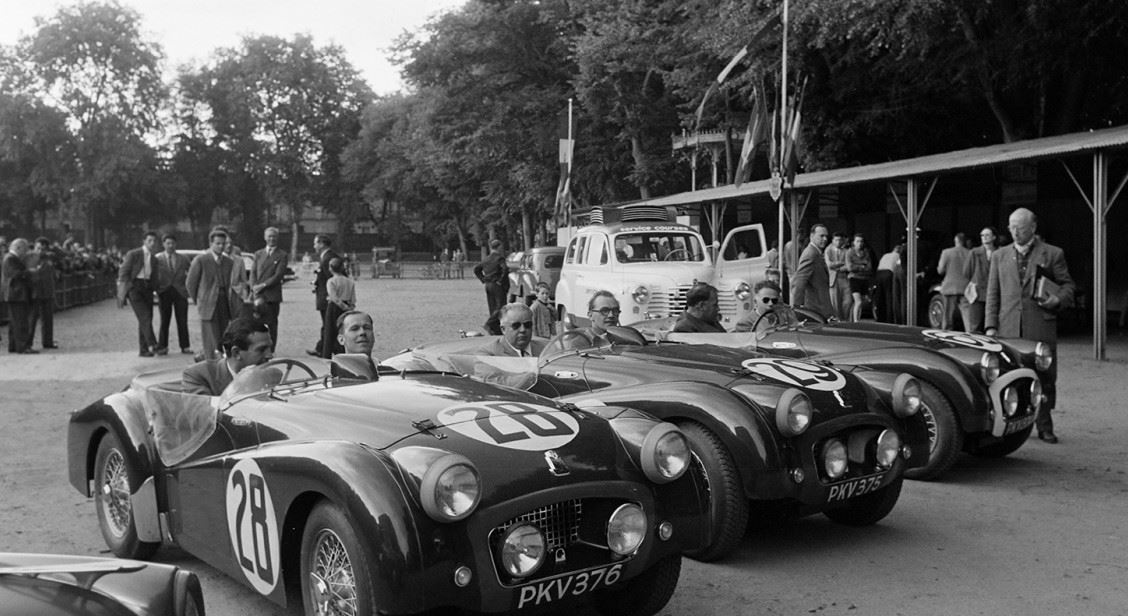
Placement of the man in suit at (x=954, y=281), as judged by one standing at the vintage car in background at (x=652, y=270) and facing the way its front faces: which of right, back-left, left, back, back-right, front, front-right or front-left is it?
front-left

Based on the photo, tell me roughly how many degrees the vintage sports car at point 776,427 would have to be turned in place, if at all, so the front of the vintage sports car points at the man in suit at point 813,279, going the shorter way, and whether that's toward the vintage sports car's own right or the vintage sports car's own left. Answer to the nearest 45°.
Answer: approximately 135° to the vintage sports car's own left

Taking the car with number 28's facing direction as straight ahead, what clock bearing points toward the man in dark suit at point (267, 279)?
The man in dark suit is roughly at 7 o'clock from the car with number 28.

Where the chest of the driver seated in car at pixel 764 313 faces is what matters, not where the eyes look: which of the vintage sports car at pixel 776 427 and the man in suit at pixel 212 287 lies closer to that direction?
the vintage sports car

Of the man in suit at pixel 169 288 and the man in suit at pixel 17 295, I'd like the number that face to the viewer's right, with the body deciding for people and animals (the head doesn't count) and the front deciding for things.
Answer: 1

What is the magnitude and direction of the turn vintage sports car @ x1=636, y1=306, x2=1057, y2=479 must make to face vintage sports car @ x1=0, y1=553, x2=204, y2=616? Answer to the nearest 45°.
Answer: approximately 90° to its right

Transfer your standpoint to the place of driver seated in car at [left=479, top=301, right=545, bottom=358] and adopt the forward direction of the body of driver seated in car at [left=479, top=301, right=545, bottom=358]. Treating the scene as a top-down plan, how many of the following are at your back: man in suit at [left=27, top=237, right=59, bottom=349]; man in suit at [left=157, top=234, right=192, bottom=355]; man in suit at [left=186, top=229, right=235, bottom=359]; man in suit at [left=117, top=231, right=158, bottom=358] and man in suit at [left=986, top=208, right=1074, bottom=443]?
4

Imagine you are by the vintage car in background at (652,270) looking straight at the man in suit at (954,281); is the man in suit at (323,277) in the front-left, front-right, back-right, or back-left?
back-right

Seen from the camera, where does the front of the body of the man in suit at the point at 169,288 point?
toward the camera

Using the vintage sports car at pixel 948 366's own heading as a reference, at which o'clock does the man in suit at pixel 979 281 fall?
The man in suit is roughly at 8 o'clock from the vintage sports car.

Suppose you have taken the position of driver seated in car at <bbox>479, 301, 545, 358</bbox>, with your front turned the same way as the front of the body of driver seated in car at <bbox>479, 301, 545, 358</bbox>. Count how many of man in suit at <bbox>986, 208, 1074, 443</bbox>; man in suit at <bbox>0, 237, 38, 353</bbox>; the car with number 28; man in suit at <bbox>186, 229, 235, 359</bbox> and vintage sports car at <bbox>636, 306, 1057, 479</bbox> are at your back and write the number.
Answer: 2

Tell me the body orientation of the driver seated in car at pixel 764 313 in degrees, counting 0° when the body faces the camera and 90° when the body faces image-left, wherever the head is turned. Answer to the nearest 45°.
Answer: approximately 315°

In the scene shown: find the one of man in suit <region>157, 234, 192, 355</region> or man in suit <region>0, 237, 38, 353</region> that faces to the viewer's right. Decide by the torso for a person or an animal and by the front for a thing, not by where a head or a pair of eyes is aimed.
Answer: man in suit <region>0, 237, 38, 353</region>

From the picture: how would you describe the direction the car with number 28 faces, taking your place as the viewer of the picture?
facing the viewer and to the right of the viewer
